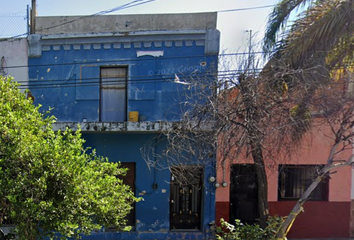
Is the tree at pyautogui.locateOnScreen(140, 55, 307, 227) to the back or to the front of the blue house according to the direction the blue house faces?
to the front

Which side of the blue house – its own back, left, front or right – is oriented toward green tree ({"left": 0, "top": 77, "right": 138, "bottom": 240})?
front

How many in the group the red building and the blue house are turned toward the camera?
2

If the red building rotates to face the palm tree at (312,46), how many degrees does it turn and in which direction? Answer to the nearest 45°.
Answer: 0° — it already faces it

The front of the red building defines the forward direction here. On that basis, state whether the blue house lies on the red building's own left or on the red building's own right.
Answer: on the red building's own right

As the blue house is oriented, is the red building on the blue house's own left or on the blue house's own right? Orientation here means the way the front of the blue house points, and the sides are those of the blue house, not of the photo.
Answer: on the blue house's own left

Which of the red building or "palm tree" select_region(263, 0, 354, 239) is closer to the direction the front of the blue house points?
the palm tree

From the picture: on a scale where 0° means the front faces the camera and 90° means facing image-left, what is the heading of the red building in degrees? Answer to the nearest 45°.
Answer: approximately 0°

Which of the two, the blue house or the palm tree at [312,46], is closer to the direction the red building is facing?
the palm tree

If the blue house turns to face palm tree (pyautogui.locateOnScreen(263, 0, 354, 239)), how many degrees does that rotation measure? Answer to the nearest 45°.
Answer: approximately 45° to its left
